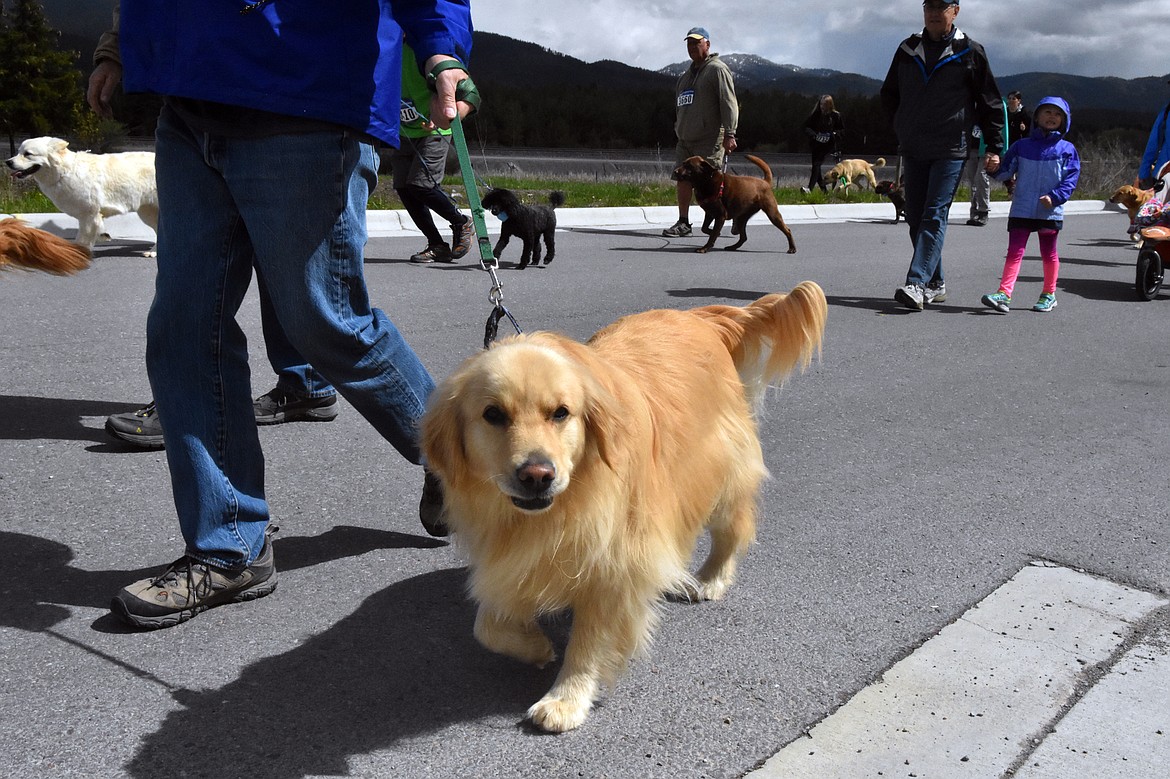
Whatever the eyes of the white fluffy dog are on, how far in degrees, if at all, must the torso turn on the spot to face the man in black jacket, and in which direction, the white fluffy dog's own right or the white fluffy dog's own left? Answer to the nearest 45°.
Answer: approximately 135° to the white fluffy dog's own left

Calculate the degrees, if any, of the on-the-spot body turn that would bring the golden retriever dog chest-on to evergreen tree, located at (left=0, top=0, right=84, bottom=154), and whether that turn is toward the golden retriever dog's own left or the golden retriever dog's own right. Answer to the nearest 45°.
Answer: approximately 90° to the golden retriever dog's own right

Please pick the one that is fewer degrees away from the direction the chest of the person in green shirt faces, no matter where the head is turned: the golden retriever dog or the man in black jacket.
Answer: the golden retriever dog

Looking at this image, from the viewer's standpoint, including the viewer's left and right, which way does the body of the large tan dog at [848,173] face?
facing to the left of the viewer

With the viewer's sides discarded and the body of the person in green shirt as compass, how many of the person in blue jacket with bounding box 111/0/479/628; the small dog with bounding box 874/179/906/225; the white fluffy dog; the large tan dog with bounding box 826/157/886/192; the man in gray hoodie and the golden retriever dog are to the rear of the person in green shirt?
3

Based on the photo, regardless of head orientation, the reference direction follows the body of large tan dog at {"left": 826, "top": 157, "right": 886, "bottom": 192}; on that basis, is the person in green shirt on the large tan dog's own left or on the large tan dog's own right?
on the large tan dog's own left

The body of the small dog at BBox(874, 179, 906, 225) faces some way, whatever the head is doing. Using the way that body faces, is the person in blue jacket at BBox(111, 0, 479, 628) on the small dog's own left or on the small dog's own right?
on the small dog's own left

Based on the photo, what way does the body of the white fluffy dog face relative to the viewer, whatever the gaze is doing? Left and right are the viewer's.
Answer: facing to the left of the viewer

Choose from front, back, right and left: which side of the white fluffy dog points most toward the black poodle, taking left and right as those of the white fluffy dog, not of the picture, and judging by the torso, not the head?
back

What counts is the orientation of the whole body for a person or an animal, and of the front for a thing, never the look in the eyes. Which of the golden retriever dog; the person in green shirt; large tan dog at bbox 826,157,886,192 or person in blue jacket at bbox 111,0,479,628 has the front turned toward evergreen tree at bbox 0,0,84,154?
the large tan dog

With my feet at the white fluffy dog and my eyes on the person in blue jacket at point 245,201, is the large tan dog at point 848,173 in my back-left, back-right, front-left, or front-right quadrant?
back-left

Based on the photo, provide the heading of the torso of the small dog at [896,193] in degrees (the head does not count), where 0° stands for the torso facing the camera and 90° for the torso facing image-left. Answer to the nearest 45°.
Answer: approximately 90°
